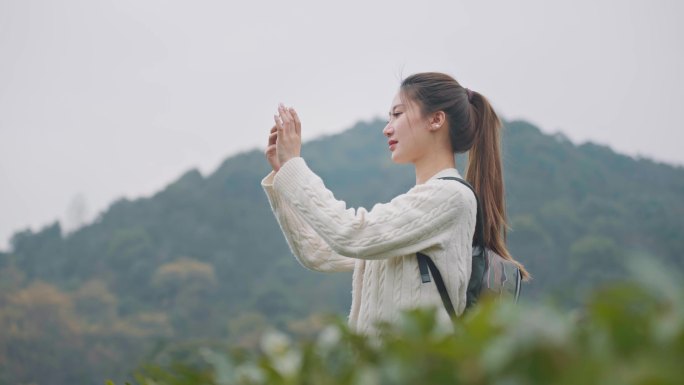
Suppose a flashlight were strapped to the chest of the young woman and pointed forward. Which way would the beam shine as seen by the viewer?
to the viewer's left
